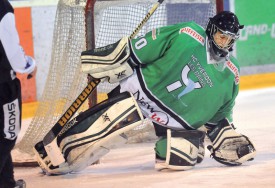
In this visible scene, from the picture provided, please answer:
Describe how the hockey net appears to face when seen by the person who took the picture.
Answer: facing the viewer and to the right of the viewer
